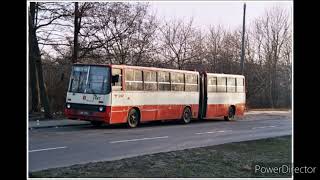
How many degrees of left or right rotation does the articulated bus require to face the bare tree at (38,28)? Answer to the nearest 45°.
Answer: approximately 90° to its right

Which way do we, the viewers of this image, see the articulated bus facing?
facing the viewer and to the left of the viewer
